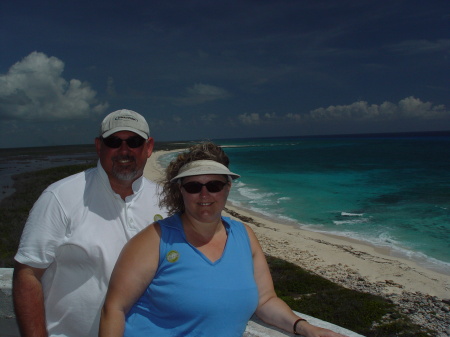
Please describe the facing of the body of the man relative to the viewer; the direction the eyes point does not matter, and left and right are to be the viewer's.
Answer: facing the viewer and to the right of the viewer

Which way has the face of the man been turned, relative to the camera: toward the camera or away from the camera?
toward the camera

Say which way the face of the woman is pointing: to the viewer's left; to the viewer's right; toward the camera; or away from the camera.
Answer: toward the camera

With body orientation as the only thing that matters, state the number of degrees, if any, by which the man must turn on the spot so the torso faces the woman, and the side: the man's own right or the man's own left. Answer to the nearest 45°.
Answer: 0° — they already face them
